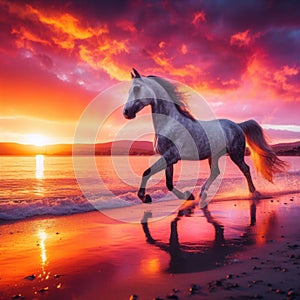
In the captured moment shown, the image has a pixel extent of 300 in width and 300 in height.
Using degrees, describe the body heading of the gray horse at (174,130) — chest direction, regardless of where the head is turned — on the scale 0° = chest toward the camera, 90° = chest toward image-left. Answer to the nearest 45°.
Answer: approximately 90°
